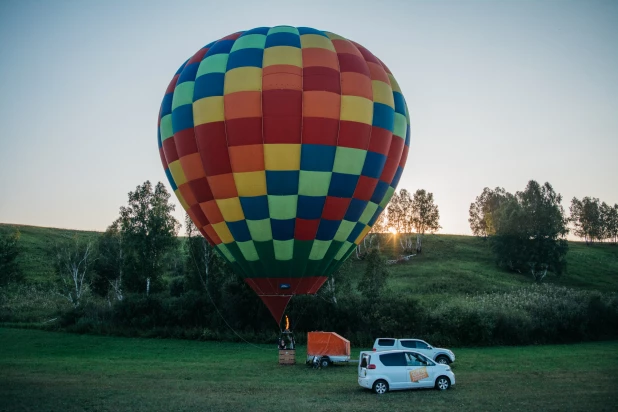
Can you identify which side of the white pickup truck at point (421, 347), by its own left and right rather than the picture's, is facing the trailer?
back

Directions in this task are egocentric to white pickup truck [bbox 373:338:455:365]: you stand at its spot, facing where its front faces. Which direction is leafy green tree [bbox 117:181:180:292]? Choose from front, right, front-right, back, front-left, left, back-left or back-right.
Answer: back-left

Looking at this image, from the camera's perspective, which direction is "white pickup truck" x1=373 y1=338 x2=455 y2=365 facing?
to the viewer's right

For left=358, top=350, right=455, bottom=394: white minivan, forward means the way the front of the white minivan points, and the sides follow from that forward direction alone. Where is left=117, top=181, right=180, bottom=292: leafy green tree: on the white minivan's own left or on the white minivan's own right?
on the white minivan's own left

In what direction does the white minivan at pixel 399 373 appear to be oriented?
to the viewer's right

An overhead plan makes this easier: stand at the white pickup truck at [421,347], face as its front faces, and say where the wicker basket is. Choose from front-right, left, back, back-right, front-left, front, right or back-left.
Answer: back
